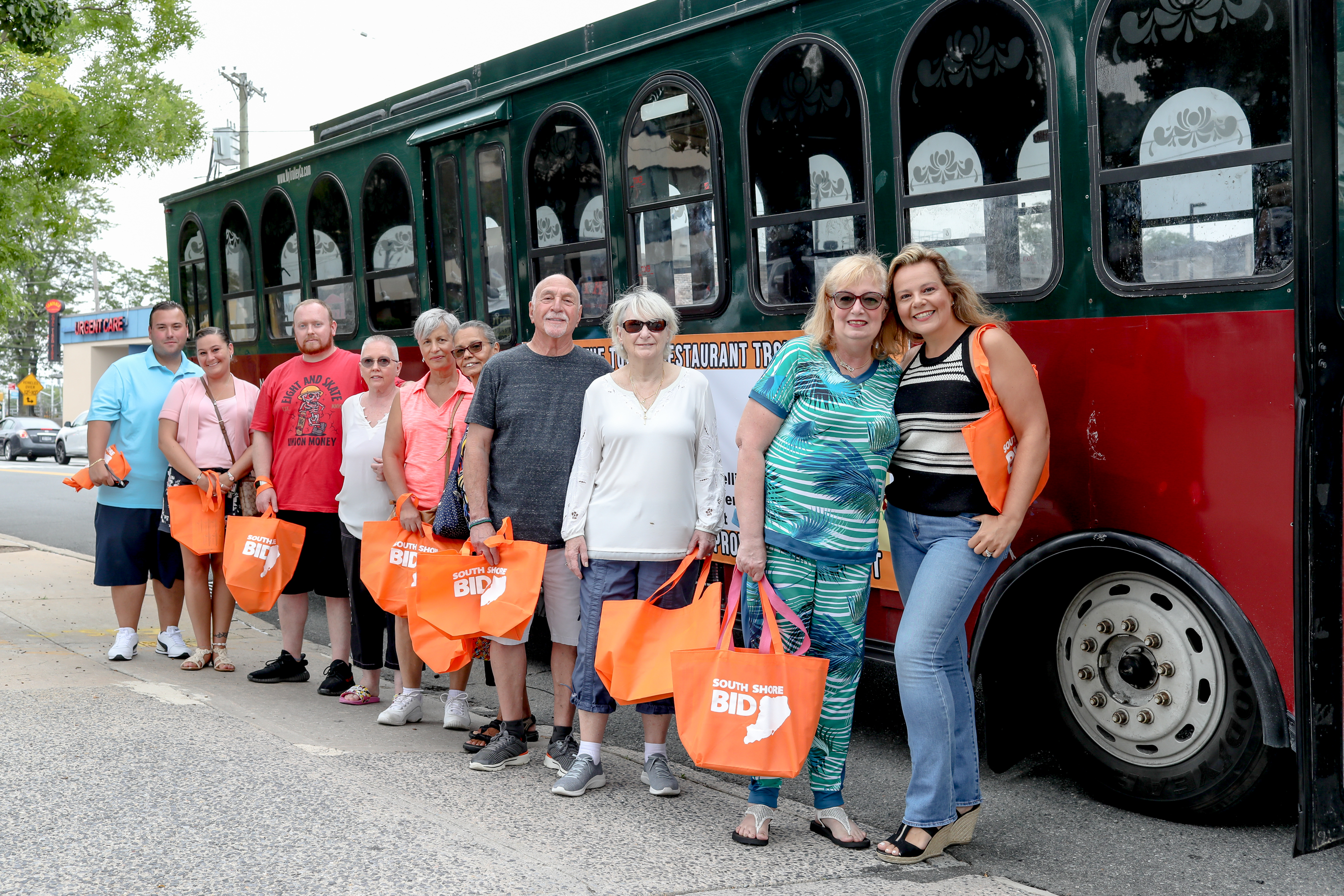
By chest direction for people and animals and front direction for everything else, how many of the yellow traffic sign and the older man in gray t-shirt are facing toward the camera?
2

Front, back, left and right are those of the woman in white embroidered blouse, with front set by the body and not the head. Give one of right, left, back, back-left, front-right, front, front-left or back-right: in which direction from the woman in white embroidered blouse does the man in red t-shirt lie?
back-right

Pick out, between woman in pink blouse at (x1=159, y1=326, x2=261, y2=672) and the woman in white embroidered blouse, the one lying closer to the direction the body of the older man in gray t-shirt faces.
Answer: the woman in white embroidered blouse

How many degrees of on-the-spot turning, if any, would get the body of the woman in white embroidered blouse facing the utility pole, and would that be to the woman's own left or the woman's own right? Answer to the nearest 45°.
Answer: approximately 180°

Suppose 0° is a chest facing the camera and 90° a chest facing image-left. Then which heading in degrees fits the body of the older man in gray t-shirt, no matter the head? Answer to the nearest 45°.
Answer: approximately 0°
